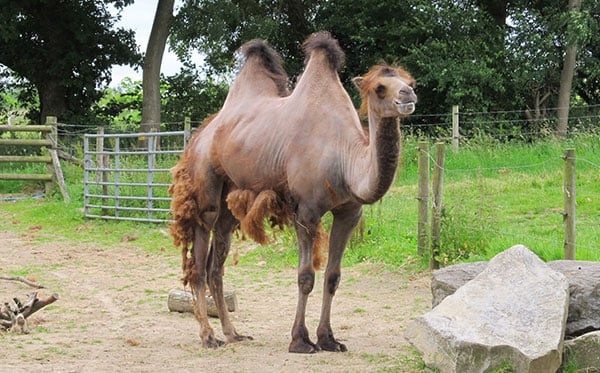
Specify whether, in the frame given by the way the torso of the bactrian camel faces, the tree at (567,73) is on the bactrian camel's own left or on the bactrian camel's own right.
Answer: on the bactrian camel's own left

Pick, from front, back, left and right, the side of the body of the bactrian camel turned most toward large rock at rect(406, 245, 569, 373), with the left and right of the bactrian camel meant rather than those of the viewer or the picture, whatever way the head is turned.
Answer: front

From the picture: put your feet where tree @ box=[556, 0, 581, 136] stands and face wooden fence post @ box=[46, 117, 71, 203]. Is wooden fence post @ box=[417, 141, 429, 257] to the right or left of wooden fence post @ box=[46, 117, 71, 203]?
left

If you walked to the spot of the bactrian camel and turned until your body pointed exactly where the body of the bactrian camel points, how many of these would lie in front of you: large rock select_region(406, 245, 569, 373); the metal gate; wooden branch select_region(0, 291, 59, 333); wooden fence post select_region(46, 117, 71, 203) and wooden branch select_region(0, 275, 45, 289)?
1

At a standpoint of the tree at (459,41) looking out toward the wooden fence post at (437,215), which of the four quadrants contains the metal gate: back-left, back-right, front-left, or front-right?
front-right

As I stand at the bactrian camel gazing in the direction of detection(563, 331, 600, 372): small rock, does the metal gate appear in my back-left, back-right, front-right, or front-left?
back-left

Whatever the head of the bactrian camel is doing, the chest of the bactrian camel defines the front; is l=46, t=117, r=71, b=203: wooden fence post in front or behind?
behind

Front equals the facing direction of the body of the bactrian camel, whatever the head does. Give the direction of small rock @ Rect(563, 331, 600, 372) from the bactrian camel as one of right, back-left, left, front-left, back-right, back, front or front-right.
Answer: front

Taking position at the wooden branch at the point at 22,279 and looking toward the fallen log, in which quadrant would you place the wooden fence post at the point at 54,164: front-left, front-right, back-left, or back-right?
back-left

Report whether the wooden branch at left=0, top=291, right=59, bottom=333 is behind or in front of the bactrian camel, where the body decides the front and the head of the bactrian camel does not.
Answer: behind

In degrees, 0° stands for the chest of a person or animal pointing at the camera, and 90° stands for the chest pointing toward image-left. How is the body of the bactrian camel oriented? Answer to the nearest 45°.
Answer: approximately 315°

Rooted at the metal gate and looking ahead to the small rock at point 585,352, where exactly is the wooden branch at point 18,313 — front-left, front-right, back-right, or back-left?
front-right

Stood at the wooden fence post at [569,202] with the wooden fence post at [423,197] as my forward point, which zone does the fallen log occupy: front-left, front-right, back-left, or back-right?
front-left

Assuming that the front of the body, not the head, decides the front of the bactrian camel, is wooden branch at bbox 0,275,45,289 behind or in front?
behind
